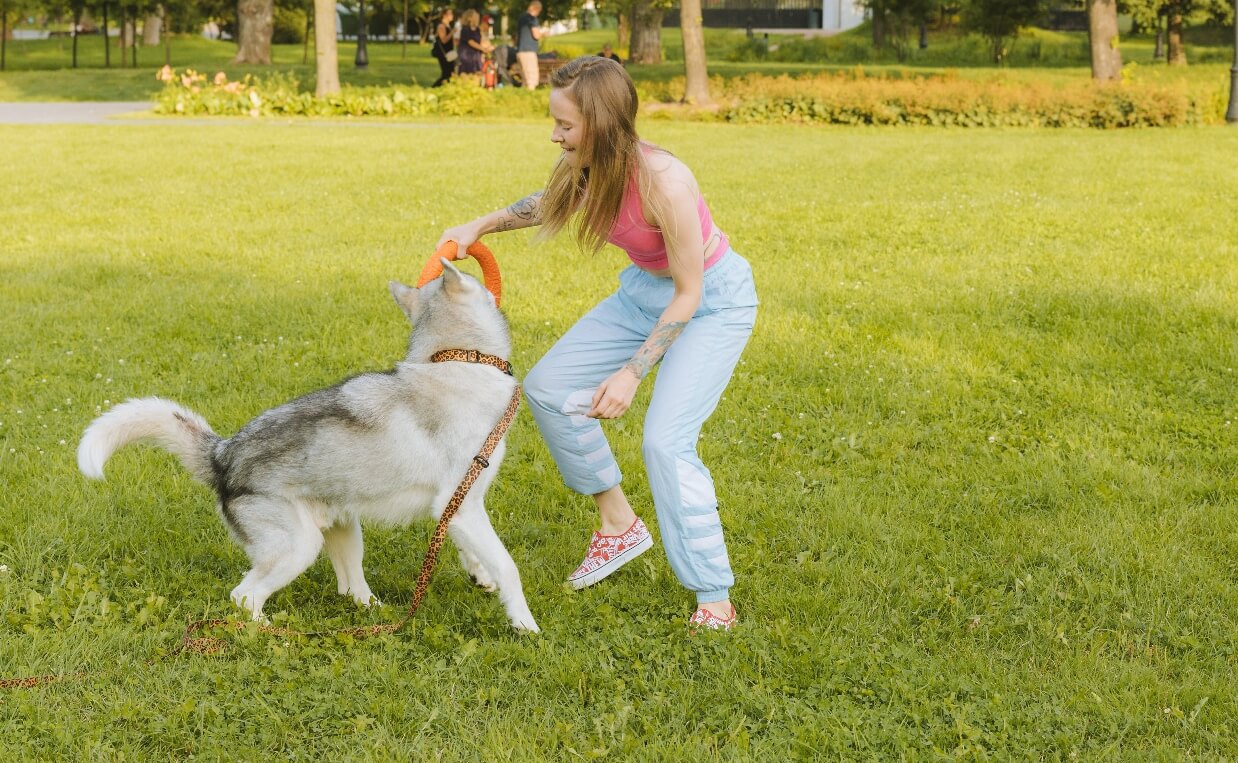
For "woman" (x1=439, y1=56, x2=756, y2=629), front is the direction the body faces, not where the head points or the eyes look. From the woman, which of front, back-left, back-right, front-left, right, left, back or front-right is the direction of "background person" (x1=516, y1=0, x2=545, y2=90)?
back-right

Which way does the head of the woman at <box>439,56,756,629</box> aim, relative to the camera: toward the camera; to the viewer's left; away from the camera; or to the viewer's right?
to the viewer's left

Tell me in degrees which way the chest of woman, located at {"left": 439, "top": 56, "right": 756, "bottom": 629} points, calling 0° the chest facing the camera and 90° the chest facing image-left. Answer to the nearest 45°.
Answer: approximately 45°

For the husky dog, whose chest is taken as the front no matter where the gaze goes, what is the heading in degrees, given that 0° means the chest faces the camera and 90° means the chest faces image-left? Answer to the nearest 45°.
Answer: approximately 270°

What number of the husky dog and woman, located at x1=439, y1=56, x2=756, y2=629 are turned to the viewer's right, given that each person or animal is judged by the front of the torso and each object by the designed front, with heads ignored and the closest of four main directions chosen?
1

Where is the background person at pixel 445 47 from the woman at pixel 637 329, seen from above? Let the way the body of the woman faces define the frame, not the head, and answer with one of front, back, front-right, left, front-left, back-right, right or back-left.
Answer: back-right

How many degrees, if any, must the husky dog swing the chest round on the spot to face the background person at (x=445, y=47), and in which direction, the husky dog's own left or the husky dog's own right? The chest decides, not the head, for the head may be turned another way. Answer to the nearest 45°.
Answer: approximately 90° to the husky dog's own left

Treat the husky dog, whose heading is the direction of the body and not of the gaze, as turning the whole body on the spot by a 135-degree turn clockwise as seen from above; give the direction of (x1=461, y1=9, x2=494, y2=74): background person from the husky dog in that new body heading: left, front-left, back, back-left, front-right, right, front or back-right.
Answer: back-right
